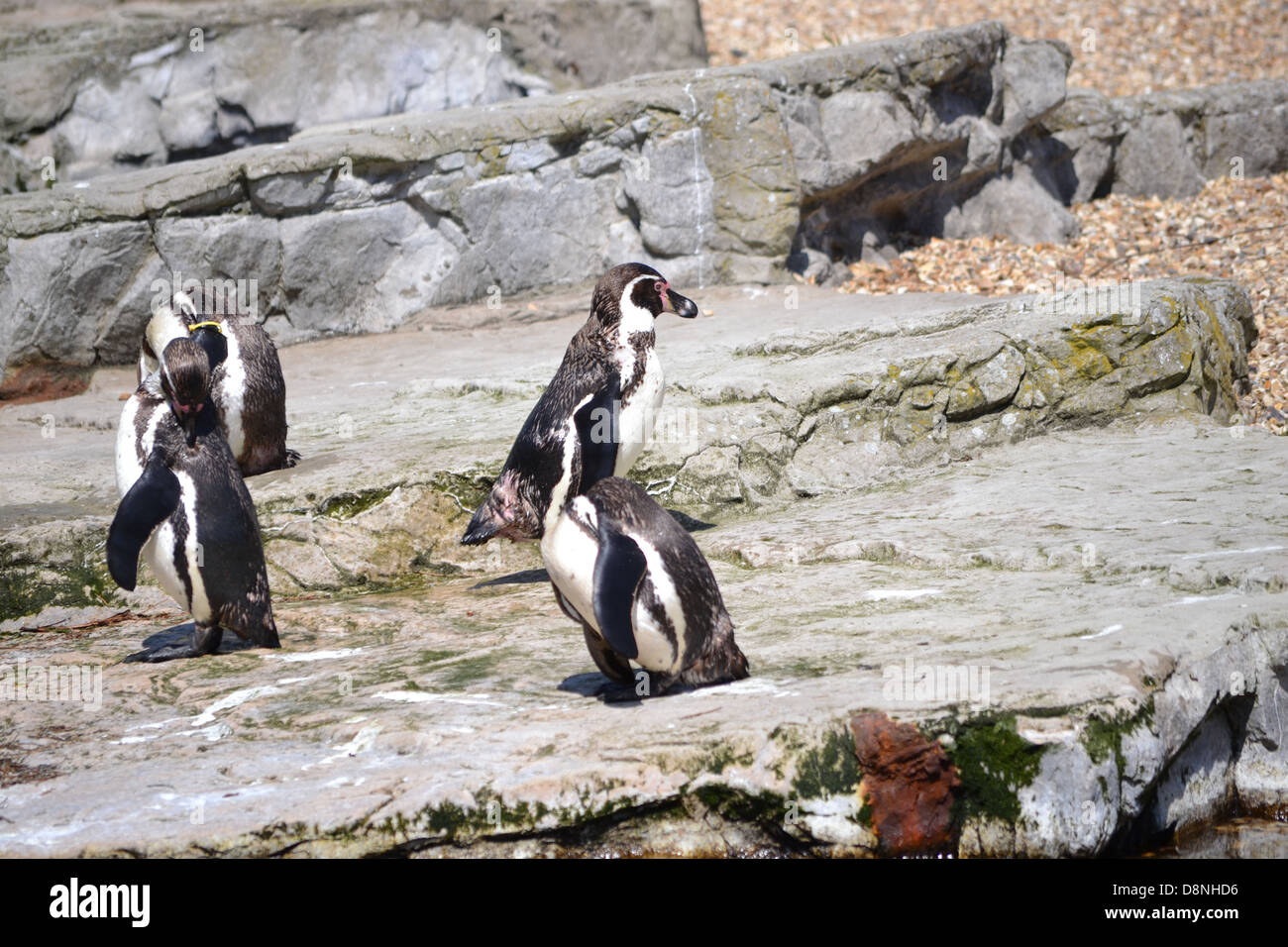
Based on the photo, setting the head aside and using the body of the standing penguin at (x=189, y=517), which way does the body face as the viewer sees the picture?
to the viewer's left

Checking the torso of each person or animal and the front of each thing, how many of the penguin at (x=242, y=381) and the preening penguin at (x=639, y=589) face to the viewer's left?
2

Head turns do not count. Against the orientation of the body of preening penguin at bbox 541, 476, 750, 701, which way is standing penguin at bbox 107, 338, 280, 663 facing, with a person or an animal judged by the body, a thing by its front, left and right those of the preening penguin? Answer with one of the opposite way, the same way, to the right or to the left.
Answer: the same way

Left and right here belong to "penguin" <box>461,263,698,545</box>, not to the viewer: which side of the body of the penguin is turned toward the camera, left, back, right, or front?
right

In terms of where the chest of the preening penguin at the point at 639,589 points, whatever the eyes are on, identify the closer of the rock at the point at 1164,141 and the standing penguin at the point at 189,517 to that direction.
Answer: the standing penguin

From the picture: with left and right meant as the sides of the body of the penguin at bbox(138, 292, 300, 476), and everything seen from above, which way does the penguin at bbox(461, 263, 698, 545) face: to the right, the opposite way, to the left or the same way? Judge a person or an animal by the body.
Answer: the opposite way

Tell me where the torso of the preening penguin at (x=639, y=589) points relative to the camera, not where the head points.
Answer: to the viewer's left

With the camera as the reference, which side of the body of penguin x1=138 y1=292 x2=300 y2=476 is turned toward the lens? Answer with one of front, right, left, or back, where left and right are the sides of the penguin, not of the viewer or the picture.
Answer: left

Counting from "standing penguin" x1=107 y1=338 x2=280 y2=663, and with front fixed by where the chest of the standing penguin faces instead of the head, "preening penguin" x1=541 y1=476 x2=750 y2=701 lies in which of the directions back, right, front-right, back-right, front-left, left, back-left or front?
back-left

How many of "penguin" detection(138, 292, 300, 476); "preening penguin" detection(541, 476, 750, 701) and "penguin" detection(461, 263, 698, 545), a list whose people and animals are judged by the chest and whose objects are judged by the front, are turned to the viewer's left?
2

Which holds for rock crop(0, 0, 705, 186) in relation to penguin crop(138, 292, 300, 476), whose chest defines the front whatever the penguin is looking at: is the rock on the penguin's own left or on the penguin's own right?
on the penguin's own right

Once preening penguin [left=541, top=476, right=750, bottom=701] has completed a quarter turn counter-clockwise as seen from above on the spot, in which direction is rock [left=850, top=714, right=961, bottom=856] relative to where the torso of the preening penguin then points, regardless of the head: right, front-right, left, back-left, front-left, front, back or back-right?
front-left

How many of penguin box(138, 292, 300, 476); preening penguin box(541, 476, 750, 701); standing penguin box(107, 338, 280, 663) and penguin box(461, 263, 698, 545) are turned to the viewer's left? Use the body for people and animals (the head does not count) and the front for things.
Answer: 3

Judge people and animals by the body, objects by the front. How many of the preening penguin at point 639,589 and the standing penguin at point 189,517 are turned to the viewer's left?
2

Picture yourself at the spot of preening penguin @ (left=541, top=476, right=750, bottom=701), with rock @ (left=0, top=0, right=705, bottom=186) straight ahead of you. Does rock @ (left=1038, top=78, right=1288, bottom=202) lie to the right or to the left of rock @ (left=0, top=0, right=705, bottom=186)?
right

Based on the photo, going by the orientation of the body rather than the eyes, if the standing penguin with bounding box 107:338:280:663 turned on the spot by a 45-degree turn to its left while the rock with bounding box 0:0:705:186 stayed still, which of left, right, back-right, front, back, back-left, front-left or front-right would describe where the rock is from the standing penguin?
back-right

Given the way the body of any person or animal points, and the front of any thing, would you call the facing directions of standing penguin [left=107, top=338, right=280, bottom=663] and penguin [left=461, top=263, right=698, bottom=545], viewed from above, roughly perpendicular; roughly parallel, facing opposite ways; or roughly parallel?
roughly parallel, facing opposite ways
